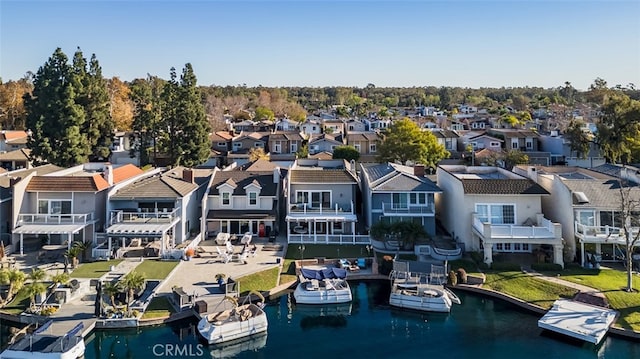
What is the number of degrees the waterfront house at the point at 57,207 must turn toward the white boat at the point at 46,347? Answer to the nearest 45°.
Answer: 0° — it already faces it

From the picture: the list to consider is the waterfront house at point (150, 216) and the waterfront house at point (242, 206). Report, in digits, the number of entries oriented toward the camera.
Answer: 2

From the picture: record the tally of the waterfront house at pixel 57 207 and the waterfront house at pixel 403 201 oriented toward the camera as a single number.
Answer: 2

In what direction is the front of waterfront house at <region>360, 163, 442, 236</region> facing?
toward the camera

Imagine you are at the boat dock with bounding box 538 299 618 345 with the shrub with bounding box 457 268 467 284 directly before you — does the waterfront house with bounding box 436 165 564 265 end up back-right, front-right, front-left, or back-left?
front-right

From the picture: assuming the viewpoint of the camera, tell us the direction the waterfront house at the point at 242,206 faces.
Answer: facing the viewer

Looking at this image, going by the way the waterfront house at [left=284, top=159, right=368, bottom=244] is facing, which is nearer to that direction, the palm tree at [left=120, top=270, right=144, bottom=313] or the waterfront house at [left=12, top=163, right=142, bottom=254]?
the palm tree

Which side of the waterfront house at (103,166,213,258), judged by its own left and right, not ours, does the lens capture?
front

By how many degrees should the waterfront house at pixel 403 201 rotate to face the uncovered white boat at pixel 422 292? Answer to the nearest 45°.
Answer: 0° — it already faces it

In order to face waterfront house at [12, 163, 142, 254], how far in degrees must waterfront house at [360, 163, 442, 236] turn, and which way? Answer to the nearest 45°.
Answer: approximately 90° to its right

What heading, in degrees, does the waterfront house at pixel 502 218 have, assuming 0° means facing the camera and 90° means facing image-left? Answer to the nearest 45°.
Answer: approximately 0°

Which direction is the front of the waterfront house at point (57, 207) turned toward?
toward the camera
